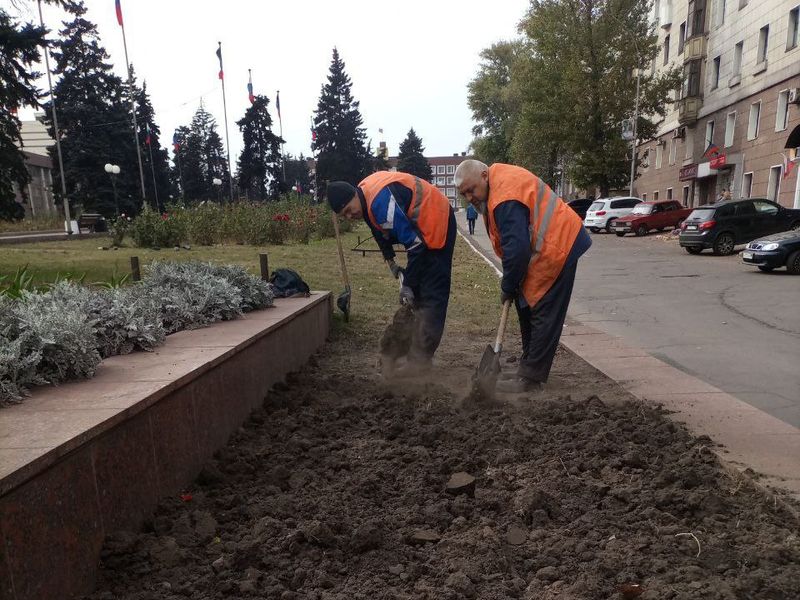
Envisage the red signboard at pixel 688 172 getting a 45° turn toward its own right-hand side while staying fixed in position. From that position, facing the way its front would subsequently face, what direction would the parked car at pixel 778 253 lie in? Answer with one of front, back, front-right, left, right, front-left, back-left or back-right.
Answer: left

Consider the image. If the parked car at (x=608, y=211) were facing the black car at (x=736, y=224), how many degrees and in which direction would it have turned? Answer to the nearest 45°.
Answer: approximately 135° to its right

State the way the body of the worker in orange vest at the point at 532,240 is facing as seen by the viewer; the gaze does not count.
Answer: to the viewer's left

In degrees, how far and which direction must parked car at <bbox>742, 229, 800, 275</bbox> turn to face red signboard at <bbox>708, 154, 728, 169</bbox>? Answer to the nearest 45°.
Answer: approximately 135° to its right
